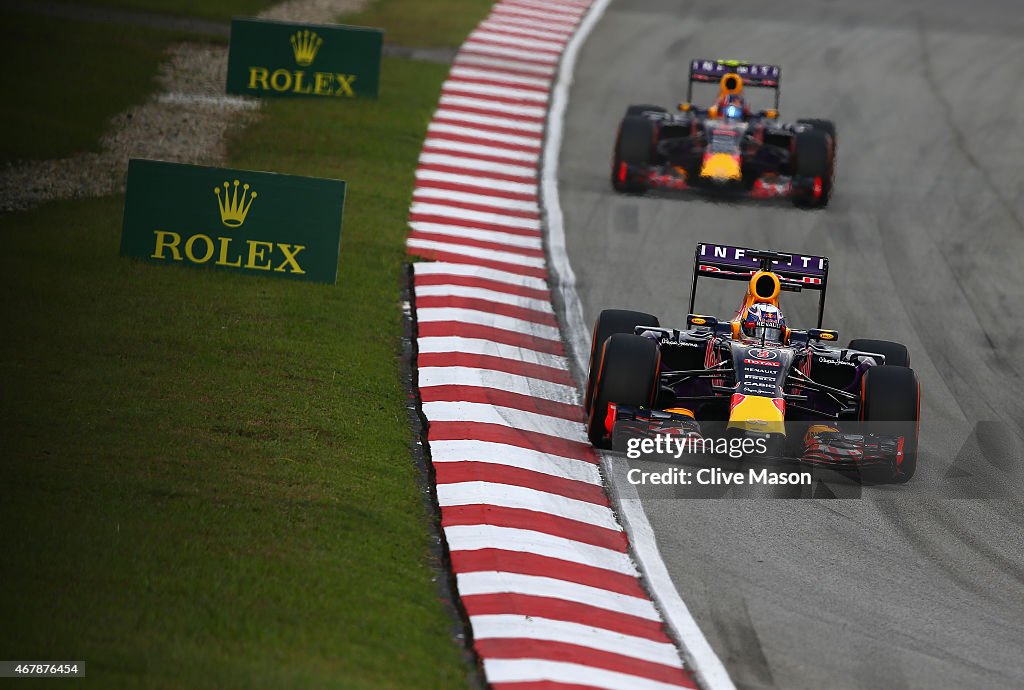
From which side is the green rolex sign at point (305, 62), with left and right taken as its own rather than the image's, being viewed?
front

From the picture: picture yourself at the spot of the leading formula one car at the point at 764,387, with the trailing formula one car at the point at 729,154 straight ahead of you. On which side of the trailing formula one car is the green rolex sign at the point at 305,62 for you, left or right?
left

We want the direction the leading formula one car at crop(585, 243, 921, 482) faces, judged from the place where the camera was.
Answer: facing the viewer

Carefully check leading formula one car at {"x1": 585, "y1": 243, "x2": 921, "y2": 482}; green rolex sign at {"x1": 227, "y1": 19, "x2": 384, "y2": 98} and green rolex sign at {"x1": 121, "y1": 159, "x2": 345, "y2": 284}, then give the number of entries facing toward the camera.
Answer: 3

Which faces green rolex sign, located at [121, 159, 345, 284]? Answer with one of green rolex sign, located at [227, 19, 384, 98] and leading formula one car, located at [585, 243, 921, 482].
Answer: green rolex sign, located at [227, 19, 384, 98]

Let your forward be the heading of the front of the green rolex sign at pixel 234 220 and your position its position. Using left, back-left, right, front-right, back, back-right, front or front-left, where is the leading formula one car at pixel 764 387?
front-left

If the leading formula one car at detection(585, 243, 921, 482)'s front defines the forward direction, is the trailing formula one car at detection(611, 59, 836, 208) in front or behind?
behind

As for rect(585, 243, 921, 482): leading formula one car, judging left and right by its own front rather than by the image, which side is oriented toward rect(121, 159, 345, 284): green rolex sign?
back

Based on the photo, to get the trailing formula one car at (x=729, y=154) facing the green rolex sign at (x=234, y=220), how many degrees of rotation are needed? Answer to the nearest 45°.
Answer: approximately 45° to its right

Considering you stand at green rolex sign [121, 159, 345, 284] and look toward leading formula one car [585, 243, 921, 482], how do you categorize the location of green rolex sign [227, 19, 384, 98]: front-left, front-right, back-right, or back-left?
back-left

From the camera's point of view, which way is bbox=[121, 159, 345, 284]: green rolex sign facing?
toward the camera

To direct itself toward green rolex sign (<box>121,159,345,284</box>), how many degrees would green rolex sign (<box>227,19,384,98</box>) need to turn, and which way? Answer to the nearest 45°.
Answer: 0° — it already faces it
